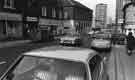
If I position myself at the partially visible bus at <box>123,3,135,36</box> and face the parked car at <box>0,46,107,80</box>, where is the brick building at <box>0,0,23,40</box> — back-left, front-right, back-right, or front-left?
front-right

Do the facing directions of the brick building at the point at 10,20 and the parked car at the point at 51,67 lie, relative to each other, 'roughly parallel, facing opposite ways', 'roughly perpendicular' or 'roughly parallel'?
roughly perpendicular

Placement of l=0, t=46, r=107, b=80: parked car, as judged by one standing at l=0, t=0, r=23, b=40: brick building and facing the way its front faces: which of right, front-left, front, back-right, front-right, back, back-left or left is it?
front-right

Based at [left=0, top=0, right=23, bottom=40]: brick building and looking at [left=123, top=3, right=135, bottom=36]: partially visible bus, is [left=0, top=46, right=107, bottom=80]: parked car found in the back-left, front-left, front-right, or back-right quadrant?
back-right

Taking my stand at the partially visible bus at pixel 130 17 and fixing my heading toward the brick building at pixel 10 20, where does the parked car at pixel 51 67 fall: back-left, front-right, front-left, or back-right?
front-left

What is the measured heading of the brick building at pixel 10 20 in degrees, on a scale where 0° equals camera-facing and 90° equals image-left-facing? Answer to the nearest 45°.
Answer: approximately 315°

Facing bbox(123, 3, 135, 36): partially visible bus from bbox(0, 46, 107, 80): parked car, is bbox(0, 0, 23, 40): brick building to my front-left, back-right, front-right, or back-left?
front-left
